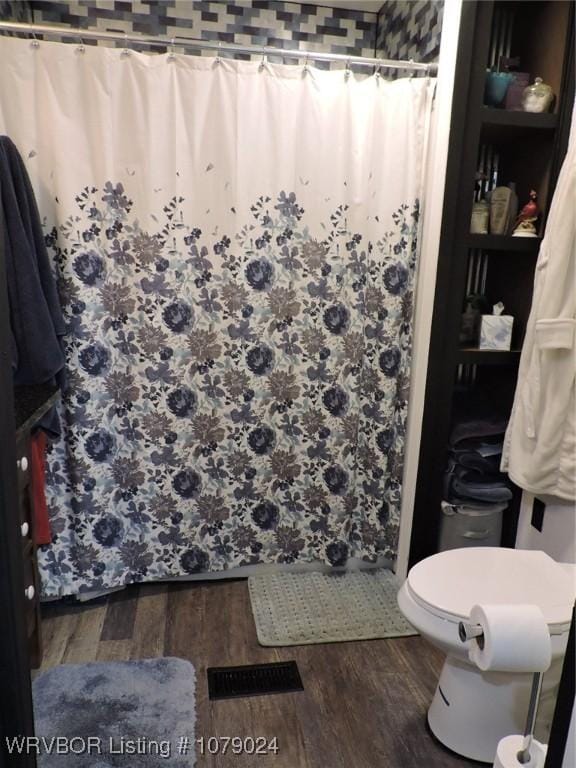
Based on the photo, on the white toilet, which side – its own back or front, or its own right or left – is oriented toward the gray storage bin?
right

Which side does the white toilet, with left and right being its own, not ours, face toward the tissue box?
right

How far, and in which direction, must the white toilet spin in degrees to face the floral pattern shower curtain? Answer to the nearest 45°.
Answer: approximately 45° to its right

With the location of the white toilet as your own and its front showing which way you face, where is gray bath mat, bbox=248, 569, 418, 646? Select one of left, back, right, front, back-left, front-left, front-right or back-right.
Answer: front-right

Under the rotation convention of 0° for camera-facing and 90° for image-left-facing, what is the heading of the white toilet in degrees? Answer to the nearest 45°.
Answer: approximately 90°

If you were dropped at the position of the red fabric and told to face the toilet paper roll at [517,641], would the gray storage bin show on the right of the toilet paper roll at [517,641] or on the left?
left

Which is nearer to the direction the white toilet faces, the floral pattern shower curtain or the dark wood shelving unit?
the floral pattern shower curtain

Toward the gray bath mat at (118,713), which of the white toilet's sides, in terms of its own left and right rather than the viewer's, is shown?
front
